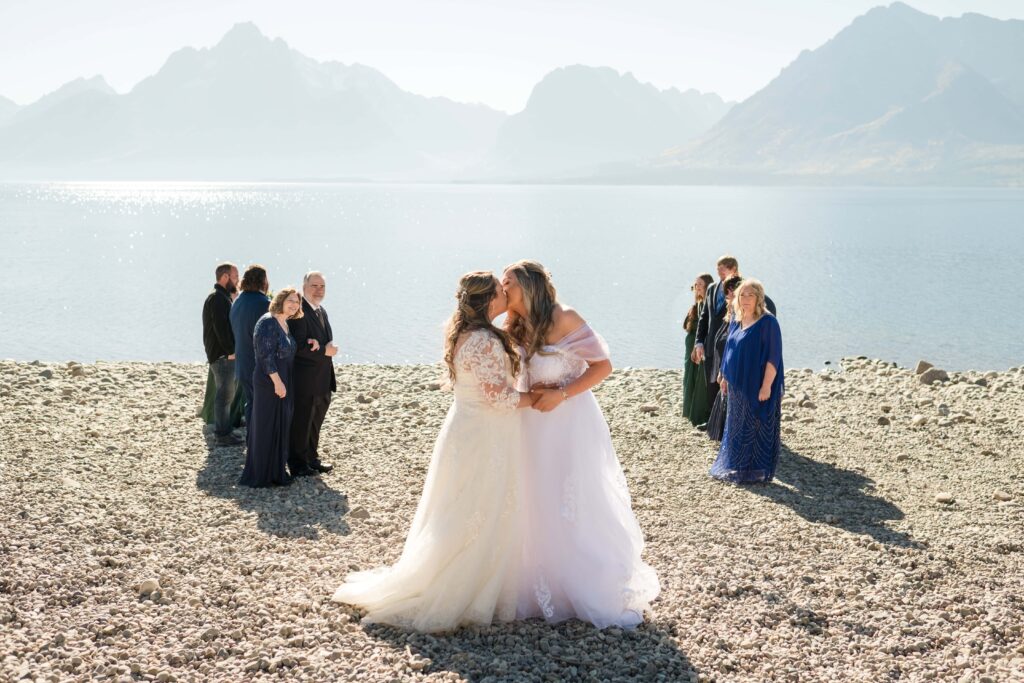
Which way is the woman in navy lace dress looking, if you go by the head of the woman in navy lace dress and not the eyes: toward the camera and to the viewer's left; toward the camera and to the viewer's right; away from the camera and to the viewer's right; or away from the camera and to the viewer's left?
toward the camera and to the viewer's right

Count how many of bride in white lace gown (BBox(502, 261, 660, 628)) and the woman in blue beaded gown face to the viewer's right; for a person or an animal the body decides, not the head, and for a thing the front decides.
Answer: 0

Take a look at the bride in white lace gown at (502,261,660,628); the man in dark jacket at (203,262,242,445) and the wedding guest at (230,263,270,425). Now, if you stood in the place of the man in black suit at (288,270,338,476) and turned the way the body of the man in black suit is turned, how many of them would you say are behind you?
2

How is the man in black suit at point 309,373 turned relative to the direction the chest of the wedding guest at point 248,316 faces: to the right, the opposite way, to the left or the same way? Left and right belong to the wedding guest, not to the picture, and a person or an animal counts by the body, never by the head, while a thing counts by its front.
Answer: to the right

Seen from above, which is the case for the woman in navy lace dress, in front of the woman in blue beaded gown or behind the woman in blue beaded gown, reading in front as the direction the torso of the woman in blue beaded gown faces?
in front

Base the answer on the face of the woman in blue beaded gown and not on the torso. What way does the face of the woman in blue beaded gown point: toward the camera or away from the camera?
toward the camera

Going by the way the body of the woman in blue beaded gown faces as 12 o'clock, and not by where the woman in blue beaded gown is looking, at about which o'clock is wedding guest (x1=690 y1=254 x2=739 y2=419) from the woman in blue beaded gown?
The wedding guest is roughly at 4 o'clock from the woman in blue beaded gown.

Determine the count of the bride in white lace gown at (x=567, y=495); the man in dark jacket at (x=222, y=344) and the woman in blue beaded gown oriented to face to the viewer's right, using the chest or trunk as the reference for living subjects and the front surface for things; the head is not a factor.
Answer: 1

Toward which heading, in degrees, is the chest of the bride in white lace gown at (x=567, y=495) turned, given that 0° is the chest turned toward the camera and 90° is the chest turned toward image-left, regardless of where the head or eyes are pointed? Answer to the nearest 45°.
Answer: approximately 45°

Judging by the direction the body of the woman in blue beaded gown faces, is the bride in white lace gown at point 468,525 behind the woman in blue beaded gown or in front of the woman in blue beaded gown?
in front

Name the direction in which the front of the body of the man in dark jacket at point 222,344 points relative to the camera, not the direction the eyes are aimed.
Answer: to the viewer's right

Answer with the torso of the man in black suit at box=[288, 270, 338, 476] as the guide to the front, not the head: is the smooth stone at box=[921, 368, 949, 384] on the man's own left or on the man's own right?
on the man's own left

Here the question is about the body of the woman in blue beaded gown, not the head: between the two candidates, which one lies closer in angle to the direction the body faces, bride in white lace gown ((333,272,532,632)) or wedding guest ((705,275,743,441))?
the bride in white lace gown

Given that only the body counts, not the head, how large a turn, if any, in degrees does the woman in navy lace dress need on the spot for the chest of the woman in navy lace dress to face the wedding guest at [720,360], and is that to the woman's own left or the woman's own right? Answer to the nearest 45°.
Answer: approximately 45° to the woman's own left

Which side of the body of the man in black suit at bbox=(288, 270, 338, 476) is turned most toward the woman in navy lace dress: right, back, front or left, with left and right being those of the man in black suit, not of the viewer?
right

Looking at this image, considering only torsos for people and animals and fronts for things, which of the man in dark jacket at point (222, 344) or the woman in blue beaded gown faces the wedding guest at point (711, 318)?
the man in dark jacket

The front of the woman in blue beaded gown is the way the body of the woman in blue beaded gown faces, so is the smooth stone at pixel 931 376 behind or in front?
behind
